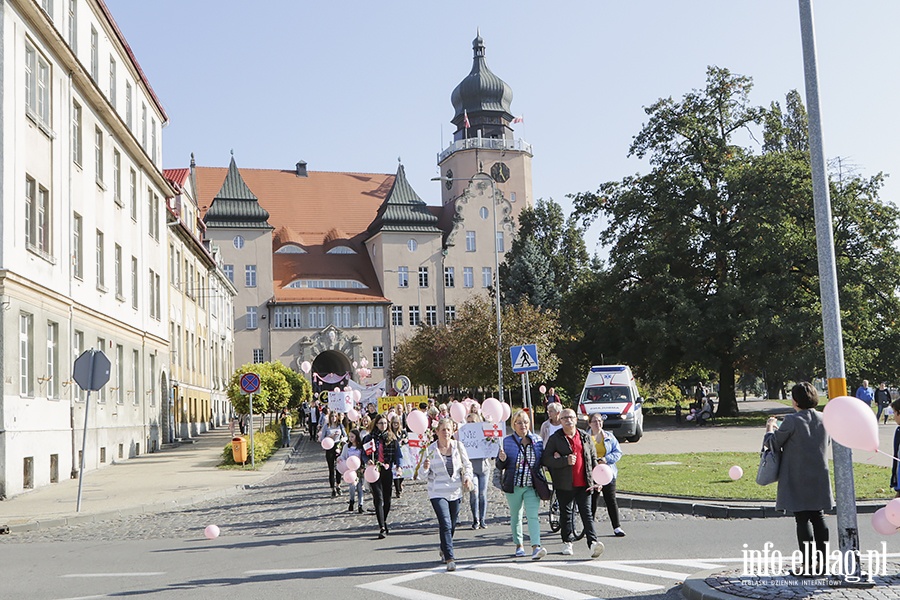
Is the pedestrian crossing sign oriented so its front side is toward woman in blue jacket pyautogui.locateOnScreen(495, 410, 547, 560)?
yes

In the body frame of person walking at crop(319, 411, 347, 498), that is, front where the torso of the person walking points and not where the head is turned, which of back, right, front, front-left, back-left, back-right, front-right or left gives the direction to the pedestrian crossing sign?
back-left

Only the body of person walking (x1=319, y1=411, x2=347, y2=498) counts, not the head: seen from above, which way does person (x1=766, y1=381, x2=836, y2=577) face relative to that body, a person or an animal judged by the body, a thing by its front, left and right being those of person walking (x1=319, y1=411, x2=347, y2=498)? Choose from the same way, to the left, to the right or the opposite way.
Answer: the opposite way

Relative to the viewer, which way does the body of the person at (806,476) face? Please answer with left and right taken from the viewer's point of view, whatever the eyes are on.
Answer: facing away from the viewer and to the left of the viewer

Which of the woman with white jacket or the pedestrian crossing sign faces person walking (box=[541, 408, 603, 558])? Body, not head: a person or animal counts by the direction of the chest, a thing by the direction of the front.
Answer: the pedestrian crossing sign

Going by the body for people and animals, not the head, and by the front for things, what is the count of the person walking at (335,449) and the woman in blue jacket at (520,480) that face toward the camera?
2

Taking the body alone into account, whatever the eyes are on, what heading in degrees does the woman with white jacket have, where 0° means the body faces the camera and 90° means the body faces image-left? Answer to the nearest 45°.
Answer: approximately 0°

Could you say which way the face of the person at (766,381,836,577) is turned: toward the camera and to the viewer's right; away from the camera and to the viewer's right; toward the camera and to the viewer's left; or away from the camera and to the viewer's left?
away from the camera and to the viewer's left
